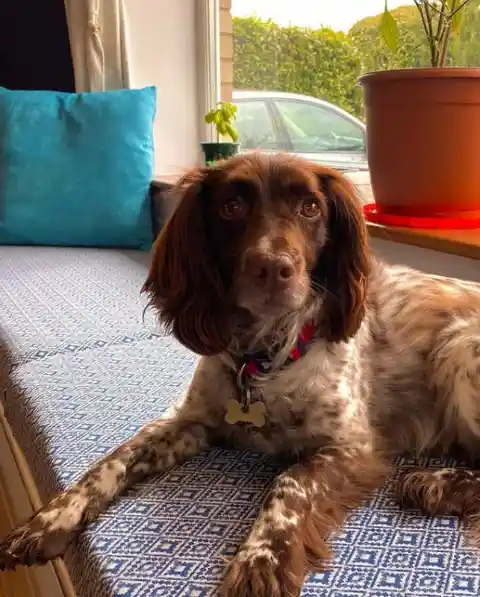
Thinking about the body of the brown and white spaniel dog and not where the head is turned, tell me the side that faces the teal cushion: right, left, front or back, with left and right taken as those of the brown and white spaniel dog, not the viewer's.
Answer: right

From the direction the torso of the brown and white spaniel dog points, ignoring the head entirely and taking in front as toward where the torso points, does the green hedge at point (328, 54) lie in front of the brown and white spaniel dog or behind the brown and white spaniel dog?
behind

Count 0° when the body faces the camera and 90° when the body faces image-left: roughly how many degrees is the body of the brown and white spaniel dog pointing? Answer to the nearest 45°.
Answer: approximately 45°

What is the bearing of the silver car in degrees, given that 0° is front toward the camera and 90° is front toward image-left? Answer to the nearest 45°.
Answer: approximately 270°

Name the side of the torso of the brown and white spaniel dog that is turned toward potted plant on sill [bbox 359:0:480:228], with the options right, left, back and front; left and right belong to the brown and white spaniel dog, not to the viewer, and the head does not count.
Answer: back

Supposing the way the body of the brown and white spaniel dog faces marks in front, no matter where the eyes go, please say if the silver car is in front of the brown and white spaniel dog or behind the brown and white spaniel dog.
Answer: behind

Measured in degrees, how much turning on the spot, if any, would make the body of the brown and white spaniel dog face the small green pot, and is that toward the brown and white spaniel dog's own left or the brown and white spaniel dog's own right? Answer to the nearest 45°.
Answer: approximately 135° to the brown and white spaniel dog's own right
